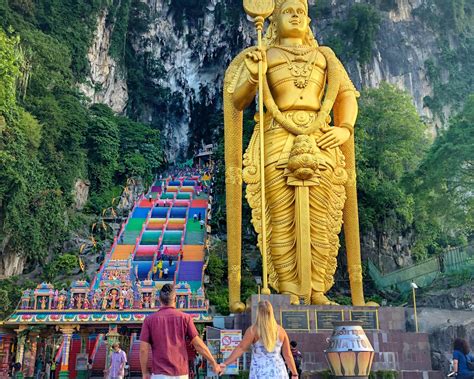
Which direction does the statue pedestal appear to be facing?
toward the camera

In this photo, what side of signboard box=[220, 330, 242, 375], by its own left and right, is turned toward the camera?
front

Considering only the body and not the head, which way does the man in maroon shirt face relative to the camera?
away from the camera

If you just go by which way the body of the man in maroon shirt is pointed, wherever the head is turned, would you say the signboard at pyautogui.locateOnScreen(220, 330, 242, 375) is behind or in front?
in front

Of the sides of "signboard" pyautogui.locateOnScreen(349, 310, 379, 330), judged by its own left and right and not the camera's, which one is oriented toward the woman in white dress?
front

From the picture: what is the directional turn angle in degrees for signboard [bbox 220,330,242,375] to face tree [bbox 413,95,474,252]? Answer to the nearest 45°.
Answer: approximately 135° to its left

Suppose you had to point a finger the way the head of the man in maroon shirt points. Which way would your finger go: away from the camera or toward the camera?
away from the camera

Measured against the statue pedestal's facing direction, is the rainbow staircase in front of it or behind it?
behind

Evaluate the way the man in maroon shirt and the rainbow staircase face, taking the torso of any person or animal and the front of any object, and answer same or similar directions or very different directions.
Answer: very different directions

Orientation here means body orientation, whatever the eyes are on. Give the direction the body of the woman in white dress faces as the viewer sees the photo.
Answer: away from the camera

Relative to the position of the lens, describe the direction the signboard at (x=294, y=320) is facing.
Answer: facing the viewer

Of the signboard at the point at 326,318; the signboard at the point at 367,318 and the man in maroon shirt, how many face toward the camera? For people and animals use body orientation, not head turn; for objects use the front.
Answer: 2

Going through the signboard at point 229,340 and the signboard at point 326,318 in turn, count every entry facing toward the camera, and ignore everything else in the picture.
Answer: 2

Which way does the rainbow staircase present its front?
toward the camera

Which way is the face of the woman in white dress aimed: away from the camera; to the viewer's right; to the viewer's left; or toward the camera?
away from the camera
